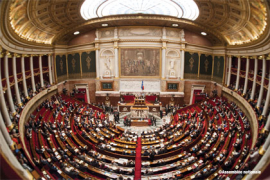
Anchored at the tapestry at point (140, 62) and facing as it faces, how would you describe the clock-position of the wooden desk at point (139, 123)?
The wooden desk is roughly at 12 o'clock from the tapestry.

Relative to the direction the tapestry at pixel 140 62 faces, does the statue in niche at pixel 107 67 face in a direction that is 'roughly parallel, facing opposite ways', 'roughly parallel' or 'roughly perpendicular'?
roughly parallel

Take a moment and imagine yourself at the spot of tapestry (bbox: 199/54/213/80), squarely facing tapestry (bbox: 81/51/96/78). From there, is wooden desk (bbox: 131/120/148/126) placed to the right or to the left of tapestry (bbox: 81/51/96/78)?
left

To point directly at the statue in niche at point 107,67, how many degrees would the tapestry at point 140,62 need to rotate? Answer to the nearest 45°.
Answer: approximately 90° to its right

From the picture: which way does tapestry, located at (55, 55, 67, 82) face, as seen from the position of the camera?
facing the viewer and to the right of the viewer

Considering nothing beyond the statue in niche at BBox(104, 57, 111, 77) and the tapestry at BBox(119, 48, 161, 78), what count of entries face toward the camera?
2

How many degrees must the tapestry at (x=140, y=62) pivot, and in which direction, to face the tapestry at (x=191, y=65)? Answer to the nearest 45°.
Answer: approximately 90° to its left

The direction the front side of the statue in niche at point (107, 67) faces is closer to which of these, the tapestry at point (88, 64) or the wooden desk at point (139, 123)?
the wooden desk

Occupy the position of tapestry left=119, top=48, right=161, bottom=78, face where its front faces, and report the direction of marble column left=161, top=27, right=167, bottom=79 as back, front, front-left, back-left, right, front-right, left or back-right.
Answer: left

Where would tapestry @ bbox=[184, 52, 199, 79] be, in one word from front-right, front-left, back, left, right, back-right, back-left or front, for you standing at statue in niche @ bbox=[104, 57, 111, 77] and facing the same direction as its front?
left

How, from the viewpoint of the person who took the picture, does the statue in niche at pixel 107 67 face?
facing the viewer

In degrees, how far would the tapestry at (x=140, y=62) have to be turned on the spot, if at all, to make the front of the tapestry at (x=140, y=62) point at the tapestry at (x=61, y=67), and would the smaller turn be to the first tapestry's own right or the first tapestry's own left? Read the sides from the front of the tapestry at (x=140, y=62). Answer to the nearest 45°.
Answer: approximately 90° to the first tapestry's own right
